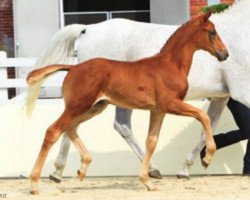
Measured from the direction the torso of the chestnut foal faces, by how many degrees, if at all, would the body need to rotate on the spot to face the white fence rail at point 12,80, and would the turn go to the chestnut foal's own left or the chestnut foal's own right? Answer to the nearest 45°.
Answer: approximately 135° to the chestnut foal's own left

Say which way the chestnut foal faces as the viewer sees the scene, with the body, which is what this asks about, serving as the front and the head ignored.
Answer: to the viewer's right
